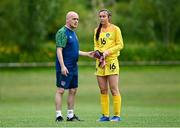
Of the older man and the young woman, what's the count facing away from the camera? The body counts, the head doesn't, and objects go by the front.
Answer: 0

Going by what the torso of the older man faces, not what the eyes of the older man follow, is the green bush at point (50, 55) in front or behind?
behind

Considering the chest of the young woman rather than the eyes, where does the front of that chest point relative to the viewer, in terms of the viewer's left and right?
facing the viewer and to the left of the viewer

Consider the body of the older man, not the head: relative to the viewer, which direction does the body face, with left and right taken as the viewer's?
facing the viewer and to the right of the viewer

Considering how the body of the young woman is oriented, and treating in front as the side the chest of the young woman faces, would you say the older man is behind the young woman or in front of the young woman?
in front

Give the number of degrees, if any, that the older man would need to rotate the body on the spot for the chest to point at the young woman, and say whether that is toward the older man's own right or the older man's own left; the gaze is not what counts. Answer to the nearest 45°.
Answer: approximately 45° to the older man's own left

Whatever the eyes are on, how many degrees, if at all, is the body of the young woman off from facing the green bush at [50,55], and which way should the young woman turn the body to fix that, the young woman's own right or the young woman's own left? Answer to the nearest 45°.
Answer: approximately 135° to the young woman's own right

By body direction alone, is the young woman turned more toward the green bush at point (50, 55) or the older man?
the older man
